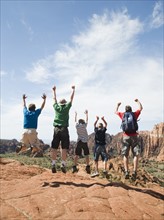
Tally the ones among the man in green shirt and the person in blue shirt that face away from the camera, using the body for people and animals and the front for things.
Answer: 2

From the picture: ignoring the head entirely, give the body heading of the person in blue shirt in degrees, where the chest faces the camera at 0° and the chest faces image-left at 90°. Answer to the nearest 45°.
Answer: approximately 180°

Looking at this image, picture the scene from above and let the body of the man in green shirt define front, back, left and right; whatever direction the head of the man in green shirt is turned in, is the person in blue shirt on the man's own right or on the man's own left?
on the man's own left

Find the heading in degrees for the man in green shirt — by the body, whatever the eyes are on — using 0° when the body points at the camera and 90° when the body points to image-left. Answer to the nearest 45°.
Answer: approximately 180°

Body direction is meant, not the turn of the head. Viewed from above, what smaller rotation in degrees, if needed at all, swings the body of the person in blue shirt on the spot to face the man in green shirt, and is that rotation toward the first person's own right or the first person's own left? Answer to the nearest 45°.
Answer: approximately 90° to the first person's own right
